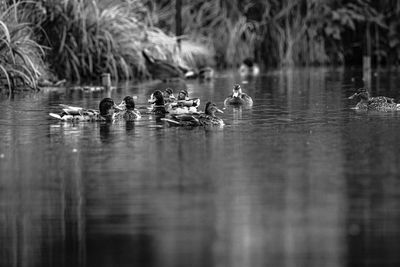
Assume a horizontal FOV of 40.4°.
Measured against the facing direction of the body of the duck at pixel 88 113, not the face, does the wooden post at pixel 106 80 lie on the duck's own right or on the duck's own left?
on the duck's own left

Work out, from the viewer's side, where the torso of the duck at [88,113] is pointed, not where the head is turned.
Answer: to the viewer's right

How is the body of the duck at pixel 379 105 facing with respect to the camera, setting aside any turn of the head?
to the viewer's left

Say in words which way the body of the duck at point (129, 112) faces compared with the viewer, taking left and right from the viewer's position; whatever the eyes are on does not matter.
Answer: facing the viewer and to the left of the viewer

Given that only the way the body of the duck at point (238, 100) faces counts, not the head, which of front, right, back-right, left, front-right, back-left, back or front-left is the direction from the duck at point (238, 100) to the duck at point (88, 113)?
front-right

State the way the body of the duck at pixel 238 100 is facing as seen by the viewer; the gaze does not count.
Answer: toward the camera

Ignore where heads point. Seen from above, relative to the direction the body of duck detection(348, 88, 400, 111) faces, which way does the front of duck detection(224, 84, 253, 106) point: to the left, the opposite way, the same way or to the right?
to the left
